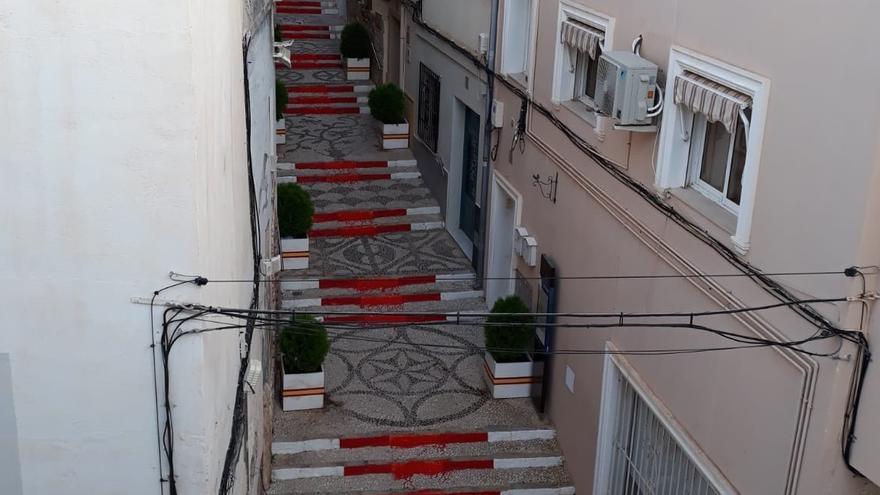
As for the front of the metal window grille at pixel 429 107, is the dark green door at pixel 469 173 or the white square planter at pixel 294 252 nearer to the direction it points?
the white square planter

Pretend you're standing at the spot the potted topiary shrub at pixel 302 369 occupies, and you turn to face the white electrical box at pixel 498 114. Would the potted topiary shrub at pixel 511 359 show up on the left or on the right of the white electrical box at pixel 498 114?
right

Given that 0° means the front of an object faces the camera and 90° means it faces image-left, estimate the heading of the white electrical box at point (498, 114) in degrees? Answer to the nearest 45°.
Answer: approximately 45°

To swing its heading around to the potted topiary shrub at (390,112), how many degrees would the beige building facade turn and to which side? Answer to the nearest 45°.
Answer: approximately 90° to its right

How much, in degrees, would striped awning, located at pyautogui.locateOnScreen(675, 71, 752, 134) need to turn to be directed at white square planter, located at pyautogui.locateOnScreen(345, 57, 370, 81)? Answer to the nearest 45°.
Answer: approximately 90° to its right

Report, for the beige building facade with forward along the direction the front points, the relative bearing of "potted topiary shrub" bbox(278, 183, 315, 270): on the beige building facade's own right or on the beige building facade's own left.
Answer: on the beige building facade's own right

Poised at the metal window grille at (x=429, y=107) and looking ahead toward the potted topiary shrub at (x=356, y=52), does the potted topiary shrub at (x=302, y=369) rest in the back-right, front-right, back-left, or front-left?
back-left
